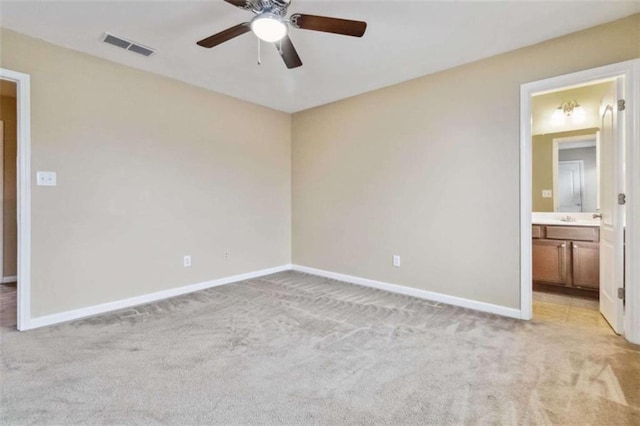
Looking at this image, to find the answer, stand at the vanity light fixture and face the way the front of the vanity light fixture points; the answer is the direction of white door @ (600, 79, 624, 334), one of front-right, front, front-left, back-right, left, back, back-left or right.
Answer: front

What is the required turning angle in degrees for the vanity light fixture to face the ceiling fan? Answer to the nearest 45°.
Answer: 0° — it already faces it

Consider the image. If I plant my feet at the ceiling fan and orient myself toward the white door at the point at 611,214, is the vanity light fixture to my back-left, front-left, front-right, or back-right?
front-left
